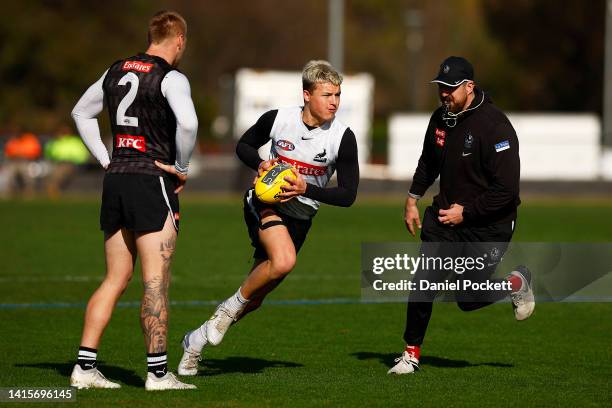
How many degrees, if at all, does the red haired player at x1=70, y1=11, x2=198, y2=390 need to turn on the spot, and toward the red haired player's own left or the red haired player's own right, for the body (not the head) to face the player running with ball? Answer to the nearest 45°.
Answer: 0° — they already face them

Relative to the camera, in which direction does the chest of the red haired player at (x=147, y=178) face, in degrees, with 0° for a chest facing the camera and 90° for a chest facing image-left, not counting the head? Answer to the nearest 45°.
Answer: approximately 225°

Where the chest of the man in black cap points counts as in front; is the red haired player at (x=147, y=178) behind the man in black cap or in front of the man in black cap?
in front

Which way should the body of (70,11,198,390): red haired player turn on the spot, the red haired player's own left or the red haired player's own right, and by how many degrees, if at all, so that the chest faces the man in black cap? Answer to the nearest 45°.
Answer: approximately 45° to the red haired player's own right

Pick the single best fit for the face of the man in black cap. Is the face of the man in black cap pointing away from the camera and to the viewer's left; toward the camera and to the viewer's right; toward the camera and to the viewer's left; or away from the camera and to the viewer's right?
toward the camera and to the viewer's left

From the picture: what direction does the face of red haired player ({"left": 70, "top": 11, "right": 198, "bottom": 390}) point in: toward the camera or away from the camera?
away from the camera

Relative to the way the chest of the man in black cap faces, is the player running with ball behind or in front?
in front

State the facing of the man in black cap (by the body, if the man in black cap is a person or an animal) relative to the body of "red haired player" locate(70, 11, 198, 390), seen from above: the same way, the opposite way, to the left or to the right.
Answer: the opposite way
